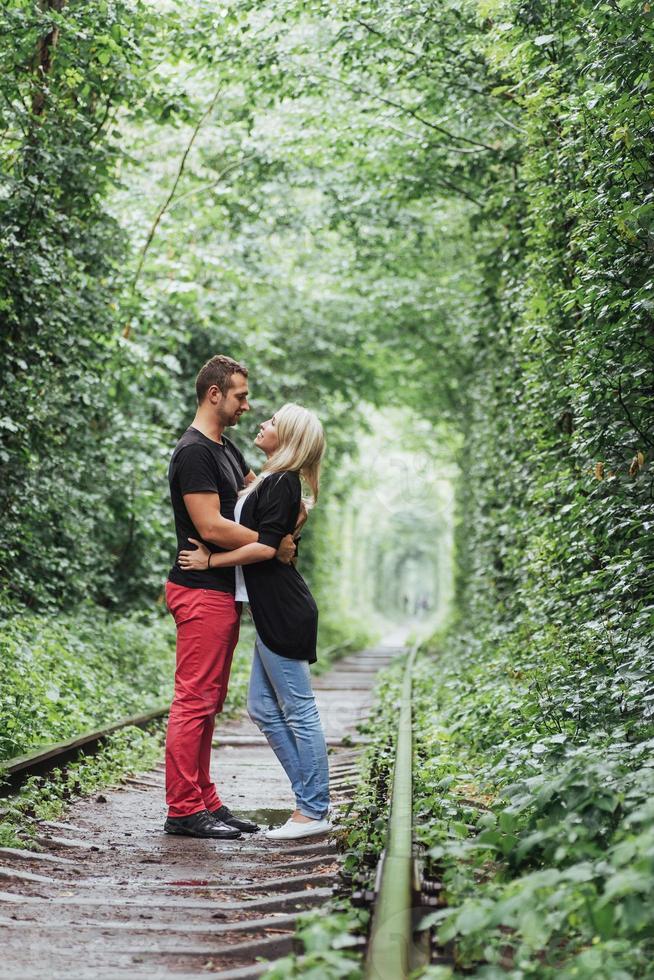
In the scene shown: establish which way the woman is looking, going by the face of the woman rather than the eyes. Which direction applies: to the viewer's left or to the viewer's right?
to the viewer's left

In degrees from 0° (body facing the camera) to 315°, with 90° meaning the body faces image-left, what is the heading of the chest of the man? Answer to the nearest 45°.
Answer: approximately 270°

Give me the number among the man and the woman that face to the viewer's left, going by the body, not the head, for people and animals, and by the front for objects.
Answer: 1

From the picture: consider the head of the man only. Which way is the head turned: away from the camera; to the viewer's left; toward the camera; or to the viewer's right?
to the viewer's right

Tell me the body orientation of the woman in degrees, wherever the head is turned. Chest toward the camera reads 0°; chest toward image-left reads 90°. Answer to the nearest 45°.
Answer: approximately 90°

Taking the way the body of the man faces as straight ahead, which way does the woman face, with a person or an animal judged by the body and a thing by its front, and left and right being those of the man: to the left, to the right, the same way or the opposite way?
the opposite way
